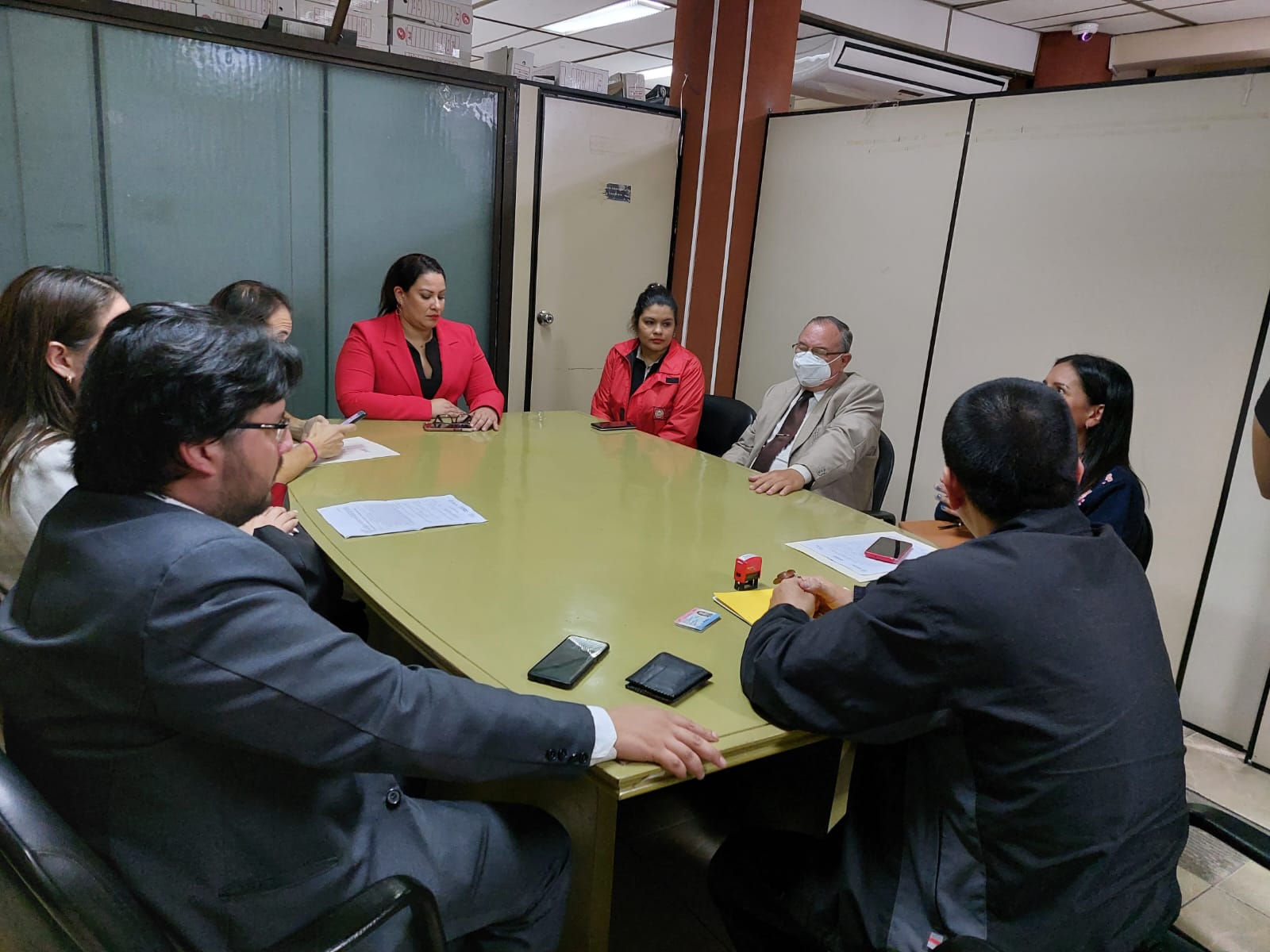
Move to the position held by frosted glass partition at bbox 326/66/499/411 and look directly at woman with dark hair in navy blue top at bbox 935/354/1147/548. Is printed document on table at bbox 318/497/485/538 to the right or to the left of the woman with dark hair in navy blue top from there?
right

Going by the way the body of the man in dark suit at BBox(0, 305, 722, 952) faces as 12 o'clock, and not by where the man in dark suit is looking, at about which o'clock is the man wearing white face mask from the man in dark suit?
The man wearing white face mask is roughly at 12 o'clock from the man in dark suit.

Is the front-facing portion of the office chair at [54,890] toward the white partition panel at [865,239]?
yes

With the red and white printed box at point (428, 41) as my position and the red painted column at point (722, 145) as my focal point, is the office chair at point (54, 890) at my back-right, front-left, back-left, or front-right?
back-right

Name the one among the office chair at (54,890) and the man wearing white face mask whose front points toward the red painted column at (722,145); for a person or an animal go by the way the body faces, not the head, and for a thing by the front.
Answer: the office chair

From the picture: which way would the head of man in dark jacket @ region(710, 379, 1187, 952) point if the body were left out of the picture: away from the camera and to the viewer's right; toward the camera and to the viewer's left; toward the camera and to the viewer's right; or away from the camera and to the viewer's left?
away from the camera and to the viewer's left

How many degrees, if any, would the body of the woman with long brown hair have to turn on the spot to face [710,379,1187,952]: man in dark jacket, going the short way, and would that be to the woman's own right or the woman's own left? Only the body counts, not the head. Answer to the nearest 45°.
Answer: approximately 45° to the woman's own right

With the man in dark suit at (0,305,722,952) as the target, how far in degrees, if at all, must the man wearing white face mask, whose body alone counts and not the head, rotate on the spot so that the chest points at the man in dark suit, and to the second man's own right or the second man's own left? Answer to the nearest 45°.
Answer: approximately 45° to the second man's own left

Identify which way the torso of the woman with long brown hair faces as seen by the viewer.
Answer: to the viewer's right

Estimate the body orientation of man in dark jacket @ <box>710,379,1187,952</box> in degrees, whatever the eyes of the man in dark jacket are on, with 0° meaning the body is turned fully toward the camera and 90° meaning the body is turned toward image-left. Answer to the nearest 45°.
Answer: approximately 135°

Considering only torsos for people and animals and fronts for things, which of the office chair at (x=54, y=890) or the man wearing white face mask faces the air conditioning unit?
the office chair

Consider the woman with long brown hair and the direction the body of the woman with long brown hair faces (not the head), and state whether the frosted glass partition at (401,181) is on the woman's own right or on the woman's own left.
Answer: on the woman's own left

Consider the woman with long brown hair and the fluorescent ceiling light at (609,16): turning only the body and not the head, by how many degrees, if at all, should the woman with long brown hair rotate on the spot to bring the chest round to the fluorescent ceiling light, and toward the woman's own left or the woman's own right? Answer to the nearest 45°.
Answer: approximately 45° to the woman's own left

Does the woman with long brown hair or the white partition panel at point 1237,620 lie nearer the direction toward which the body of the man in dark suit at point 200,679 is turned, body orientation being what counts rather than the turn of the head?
the white partition panel
